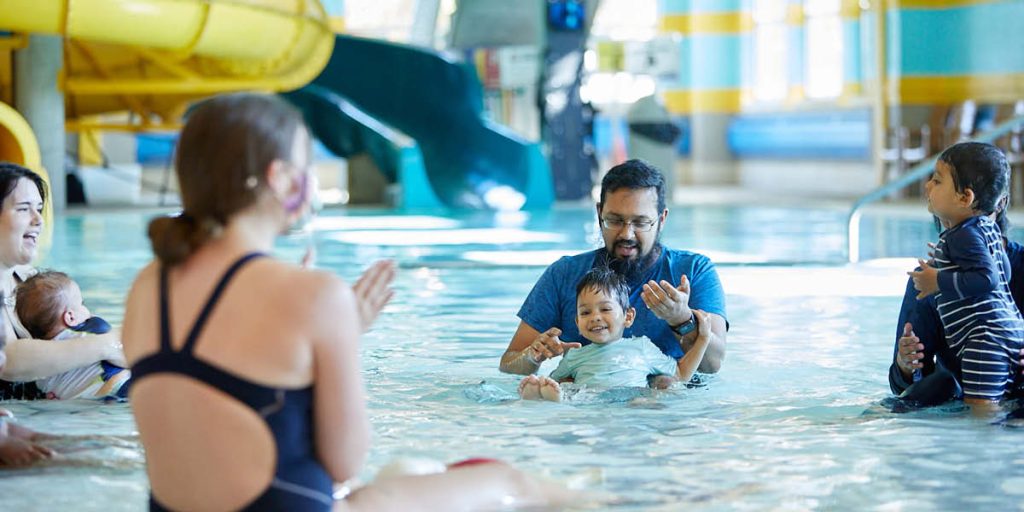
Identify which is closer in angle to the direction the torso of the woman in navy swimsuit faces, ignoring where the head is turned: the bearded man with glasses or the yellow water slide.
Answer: the bearded man with glasses

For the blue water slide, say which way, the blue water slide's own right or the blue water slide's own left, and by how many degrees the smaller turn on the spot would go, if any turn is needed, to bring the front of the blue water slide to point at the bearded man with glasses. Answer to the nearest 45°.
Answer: approximately 45° to the blue water slide's own right

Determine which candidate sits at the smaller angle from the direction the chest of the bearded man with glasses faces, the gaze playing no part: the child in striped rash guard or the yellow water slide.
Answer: the child in striped rash guard

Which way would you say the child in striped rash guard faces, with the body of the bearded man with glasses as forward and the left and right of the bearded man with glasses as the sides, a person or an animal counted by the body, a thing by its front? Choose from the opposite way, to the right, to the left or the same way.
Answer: to the right

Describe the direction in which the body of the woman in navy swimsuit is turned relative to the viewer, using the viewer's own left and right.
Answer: facing away from the viewer and to the right of the viewer

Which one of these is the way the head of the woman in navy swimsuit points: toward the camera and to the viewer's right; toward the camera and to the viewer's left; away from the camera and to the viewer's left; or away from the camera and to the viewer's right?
away from the camera and to the viewer's right

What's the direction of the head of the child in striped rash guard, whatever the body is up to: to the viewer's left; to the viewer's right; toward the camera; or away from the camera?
to the viewer's left

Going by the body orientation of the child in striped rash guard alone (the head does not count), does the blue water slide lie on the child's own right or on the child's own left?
on the child's own right

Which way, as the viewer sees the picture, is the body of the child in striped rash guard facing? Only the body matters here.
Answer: to the viewer's left

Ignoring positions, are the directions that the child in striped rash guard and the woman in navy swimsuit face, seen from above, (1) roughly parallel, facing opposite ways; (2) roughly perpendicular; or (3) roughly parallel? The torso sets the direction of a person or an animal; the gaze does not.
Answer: roughly perpendicular

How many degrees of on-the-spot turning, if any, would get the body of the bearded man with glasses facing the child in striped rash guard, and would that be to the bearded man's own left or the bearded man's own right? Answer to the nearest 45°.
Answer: approximately 90° to the bearded man's own left
